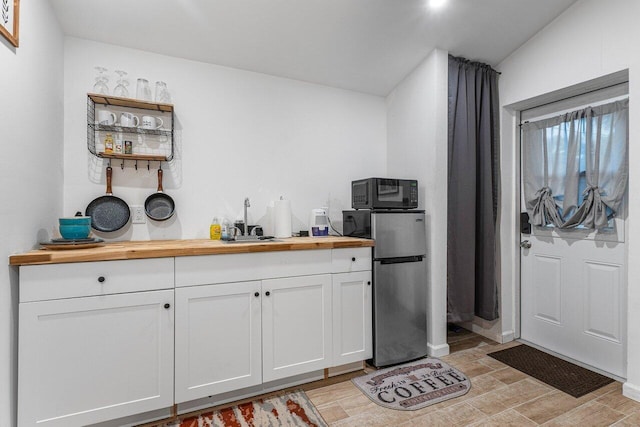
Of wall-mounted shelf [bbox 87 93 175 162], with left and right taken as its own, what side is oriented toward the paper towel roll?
left

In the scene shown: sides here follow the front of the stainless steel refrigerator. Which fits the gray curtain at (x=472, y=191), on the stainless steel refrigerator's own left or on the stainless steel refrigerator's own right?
on the stainless steel refrigerator's own left

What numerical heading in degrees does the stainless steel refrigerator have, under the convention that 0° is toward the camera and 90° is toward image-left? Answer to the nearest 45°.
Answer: approximately 315°

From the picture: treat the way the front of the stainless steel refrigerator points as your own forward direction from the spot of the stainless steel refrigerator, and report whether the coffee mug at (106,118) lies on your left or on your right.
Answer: on your right

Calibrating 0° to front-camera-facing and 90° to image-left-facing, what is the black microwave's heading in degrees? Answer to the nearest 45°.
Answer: approximately 315°

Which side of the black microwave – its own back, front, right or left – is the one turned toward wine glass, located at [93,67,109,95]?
right

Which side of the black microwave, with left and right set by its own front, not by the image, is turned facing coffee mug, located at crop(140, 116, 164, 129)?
right

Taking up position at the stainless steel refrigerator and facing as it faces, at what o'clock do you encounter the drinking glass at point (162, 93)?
The drinking glass is roughly at 4 o'clock from the stainless steel refrigerator.

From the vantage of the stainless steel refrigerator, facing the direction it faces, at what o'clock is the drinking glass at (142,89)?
The drinking glass is roughly at 4 o'clock from the stainless steel refrigerator.

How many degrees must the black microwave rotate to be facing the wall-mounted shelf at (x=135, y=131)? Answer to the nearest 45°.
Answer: approximately 135° to its right

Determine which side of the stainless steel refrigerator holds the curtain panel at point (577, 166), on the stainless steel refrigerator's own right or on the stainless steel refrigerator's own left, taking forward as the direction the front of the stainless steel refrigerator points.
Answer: on the stainless steel refrigerator's own left
